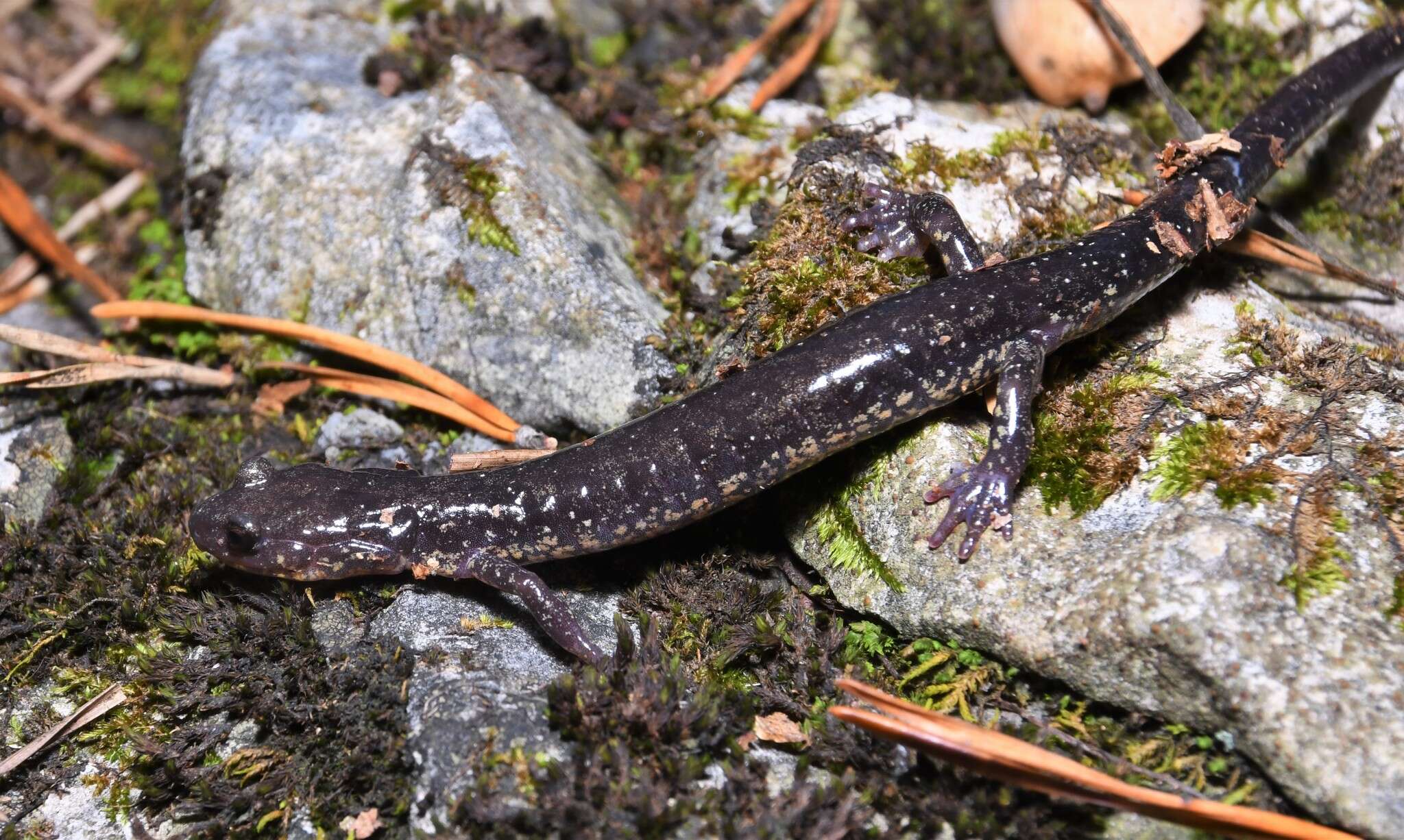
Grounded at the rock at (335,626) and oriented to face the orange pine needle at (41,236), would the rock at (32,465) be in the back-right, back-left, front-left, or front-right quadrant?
front-left

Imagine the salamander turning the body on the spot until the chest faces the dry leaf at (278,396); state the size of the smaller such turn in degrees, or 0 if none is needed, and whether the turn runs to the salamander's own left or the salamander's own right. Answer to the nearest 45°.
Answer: approximately 45° to the salamander's own right

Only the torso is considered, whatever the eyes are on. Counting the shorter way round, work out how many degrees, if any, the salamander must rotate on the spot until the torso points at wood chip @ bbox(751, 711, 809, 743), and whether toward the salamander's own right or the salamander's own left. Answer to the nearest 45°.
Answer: approximately 90° to the salamander's own left

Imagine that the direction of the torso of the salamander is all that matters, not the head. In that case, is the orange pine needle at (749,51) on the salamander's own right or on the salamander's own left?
on the salamander's own right

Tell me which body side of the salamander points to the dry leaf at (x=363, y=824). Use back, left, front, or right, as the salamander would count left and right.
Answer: front

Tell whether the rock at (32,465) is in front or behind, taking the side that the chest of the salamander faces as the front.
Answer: in front

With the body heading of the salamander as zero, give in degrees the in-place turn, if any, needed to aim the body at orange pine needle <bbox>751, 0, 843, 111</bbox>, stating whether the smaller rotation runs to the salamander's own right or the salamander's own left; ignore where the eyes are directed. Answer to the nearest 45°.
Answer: approximately 135° to the salamander's own right

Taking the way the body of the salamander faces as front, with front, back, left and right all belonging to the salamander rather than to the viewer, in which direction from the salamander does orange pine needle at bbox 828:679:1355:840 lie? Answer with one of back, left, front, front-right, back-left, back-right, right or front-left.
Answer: left

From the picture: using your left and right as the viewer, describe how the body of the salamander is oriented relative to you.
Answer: facing the viewer and to the left of the viewer

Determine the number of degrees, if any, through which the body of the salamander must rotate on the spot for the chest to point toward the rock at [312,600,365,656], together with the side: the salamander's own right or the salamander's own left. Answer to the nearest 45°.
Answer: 0° — it already faces it

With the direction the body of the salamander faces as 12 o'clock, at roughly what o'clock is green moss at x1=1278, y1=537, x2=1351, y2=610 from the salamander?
The green moss is roughly at 8 o'clock from the salamander.

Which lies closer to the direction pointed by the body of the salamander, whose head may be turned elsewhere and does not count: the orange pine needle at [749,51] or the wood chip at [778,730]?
the wood chip

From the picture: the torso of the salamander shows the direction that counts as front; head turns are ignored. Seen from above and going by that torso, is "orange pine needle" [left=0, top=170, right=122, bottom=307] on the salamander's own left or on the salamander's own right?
on the salamander's own right

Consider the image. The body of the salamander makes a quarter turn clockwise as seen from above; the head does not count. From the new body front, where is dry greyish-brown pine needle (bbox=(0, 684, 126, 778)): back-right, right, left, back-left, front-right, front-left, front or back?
left

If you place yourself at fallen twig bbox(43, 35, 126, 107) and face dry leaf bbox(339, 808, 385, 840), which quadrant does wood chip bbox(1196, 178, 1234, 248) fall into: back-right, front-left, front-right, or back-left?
front-left

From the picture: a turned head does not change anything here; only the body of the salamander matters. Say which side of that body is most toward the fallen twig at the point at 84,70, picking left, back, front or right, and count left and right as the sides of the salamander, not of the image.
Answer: right
